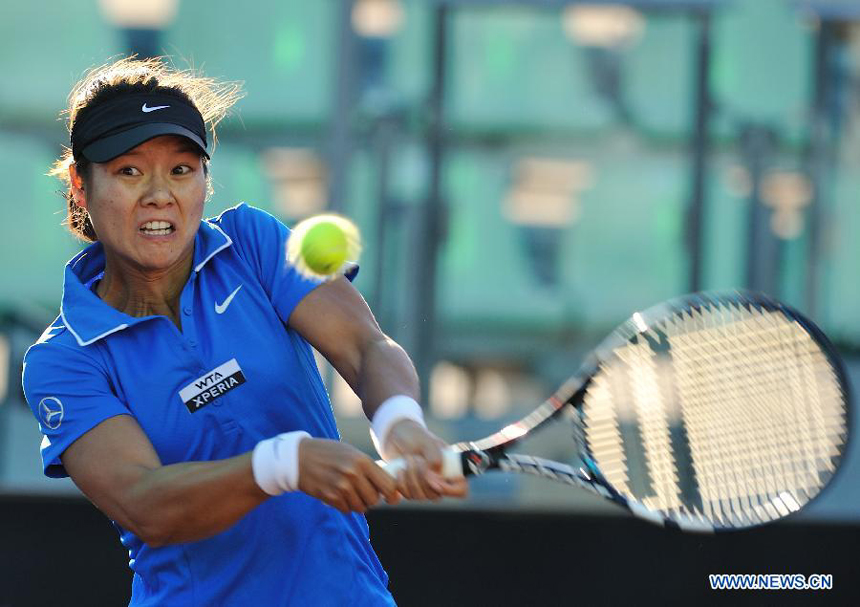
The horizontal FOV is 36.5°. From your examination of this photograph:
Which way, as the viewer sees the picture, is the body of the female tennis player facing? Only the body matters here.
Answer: toward the camera
